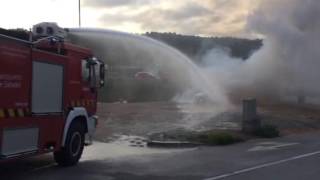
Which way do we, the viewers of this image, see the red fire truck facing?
facing away from the viewer and to the right of the viewer

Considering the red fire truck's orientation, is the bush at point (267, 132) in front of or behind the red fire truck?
in front
